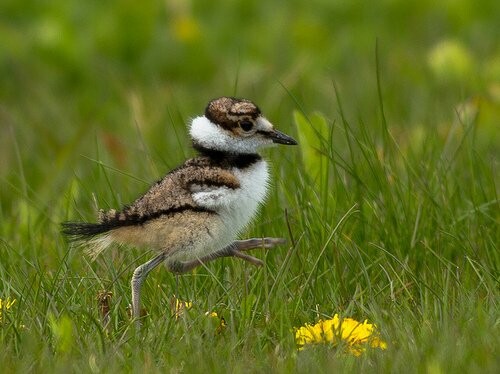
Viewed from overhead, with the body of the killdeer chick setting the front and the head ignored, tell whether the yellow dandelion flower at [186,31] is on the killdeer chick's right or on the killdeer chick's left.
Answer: on the killdeer chick's left

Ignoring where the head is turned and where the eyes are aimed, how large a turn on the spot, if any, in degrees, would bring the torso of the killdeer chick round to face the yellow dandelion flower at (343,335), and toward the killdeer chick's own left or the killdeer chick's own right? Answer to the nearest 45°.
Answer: approximately 45° to the killdeer chick's own right

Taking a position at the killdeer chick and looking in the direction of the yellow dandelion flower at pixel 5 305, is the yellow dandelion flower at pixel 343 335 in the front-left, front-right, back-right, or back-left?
back-left

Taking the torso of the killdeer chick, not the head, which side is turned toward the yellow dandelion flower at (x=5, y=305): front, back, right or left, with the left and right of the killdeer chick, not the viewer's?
back

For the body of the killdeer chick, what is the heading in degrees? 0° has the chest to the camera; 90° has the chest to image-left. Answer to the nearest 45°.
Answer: approximately 270°
